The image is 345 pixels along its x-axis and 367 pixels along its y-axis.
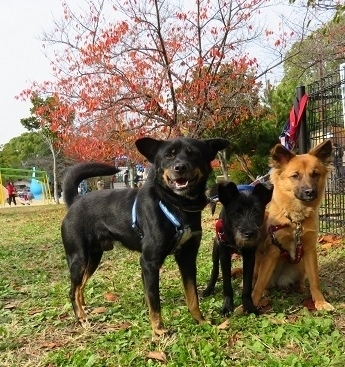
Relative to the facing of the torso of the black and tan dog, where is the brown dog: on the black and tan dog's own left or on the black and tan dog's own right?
on the black and tan dog's own left

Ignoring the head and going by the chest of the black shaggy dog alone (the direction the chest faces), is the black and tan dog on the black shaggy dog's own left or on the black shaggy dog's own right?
on the black shaggy dog's own right

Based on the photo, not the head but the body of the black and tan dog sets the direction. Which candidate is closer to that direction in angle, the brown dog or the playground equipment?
the brown dog

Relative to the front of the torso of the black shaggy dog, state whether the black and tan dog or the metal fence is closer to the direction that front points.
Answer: the black and tan dog

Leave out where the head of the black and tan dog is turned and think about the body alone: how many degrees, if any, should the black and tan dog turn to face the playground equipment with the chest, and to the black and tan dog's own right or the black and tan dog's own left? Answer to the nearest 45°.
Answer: approximately 135° to the black and tan dog's own left

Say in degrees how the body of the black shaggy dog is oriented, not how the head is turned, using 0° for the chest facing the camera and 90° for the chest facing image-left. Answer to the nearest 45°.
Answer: approximately 0°

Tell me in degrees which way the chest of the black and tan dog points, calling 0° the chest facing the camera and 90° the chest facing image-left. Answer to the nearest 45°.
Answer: approximately 315°

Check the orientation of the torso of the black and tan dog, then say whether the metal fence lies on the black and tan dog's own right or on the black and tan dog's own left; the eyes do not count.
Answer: on the black and tan dog's own left

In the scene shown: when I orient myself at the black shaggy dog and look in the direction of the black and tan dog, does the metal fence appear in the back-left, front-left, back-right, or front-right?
back-right
